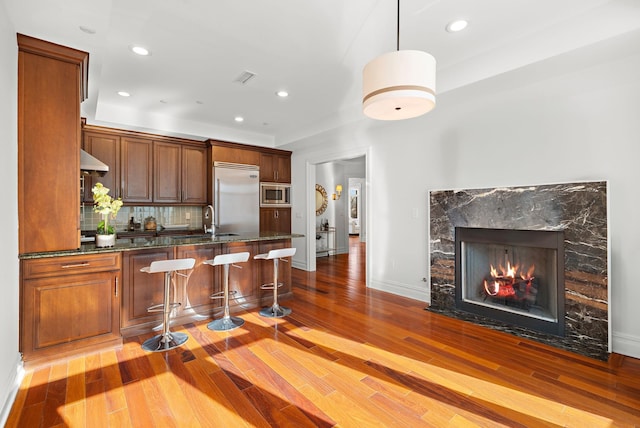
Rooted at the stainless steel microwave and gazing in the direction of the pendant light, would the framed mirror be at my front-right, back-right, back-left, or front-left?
back-left

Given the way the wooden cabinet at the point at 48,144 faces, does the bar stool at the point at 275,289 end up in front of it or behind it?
in front

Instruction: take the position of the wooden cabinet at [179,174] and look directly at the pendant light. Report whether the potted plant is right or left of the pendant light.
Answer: right

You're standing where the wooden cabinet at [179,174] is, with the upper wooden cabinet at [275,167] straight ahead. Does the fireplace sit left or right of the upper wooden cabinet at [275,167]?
right

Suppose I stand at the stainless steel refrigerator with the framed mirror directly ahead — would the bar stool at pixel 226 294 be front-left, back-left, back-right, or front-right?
back-right

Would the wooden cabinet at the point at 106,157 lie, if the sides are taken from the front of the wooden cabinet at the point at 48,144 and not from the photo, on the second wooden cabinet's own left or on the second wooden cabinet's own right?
on the second wooden cabinet's own left

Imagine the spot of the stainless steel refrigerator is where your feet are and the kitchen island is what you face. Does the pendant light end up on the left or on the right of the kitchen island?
left
